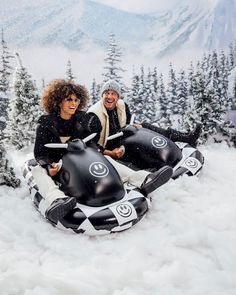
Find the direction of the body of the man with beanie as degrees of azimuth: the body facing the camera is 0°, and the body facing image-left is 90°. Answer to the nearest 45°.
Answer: approximately 315°

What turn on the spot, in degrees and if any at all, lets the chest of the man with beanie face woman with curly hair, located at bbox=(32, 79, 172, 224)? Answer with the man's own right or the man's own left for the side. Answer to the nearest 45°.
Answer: approximately 45° to the man's own right

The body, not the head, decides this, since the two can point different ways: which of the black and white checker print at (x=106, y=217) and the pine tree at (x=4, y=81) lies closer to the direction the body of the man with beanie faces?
the black and white checker print

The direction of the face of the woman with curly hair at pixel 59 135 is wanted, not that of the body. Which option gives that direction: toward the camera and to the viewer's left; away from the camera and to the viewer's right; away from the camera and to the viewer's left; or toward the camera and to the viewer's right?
toward the camera and to the viewer's right

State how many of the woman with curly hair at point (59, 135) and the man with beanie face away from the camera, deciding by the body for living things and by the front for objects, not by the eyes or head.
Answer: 0

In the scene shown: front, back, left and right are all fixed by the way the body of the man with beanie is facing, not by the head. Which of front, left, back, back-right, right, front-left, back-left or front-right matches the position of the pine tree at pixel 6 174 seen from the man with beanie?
right

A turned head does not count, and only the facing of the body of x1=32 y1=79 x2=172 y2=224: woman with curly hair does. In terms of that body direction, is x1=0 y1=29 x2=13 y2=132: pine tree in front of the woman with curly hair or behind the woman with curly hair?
behind
